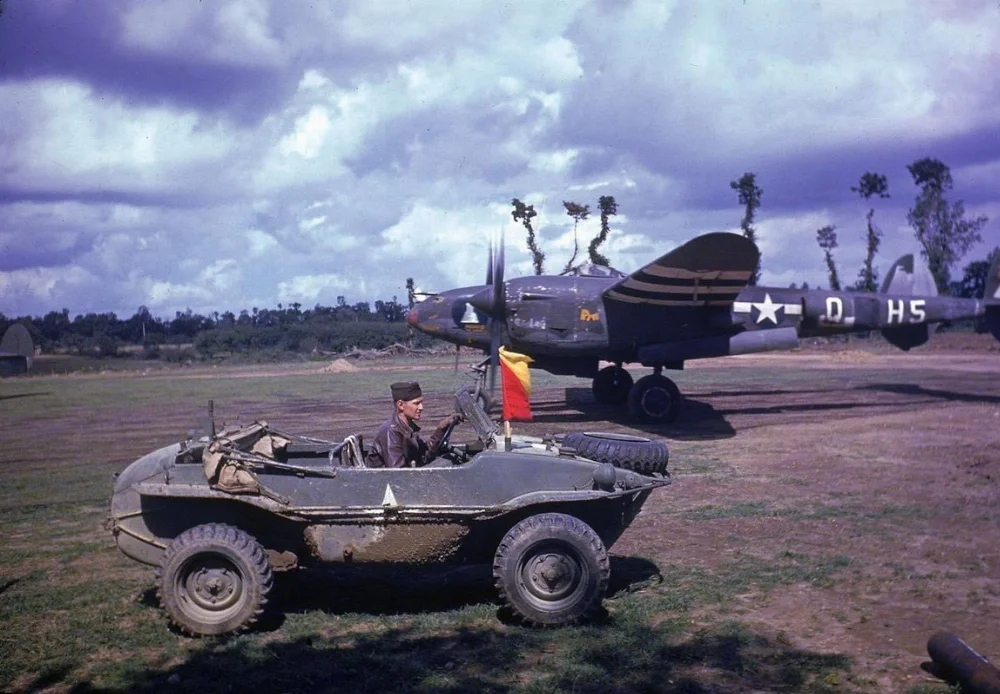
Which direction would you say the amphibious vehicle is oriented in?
to the viewer's right

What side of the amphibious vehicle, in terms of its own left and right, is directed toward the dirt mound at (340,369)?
left

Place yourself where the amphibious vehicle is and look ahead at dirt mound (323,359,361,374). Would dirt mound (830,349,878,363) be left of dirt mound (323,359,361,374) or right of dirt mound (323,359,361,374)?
right

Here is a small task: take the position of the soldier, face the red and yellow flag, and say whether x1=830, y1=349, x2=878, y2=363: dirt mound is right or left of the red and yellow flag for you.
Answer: left

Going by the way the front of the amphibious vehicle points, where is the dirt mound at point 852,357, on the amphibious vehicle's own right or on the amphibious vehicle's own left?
on the amphibious vehicle's own left
